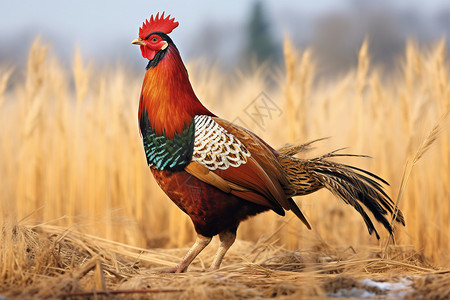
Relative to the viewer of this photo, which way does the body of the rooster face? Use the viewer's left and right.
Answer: facing to the left of the viewer

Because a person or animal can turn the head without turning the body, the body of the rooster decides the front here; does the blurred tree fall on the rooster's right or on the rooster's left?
on the rooster's right
